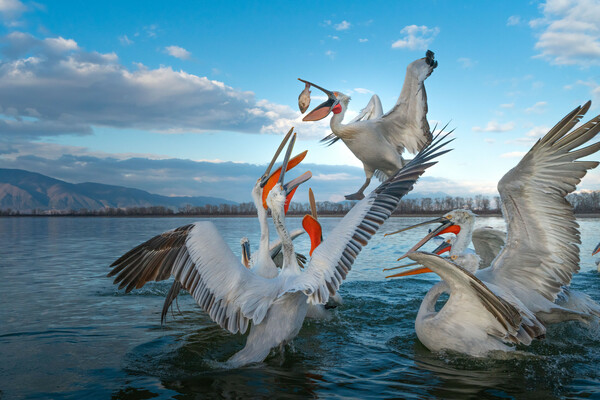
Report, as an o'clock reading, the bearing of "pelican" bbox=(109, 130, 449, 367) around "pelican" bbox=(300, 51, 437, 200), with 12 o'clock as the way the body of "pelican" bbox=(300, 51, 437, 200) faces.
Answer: "pelican" bbox=(109, 130, 449, 367) is roughly at 10 o'clock from "pelican" bbox=(300, 51, 437, 200).

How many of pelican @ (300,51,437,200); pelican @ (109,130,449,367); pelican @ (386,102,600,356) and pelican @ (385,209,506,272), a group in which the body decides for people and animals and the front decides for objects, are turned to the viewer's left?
3

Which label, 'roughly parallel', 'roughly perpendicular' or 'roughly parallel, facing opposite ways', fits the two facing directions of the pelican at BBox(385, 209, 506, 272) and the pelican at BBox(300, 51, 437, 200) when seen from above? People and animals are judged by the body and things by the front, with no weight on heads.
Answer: roughly parallel

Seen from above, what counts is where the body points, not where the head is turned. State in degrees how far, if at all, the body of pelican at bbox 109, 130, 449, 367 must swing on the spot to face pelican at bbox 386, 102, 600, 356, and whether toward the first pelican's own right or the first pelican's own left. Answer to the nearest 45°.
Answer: approximately 45° to the first pelican's own right

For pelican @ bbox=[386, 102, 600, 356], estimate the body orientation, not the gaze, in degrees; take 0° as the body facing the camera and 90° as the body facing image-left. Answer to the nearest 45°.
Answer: approximately 90°

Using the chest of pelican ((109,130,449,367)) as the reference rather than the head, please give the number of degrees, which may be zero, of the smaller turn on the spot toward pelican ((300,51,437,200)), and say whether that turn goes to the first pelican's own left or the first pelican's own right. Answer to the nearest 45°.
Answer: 0° — it already faces it

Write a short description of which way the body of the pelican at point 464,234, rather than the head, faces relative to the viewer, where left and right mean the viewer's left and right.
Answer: facing to the left of the viewer

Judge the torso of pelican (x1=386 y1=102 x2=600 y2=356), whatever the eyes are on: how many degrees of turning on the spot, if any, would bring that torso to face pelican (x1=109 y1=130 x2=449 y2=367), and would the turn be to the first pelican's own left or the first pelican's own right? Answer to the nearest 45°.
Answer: approximately 45° to the first pelican's own left

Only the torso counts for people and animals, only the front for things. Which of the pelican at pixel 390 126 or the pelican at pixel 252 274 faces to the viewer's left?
the pelican at pixel 390 126

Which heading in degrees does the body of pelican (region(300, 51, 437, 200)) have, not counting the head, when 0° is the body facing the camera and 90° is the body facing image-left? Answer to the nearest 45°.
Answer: approximately 90°

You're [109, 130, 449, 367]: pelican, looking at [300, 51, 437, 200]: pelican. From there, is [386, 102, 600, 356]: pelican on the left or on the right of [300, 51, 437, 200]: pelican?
right
